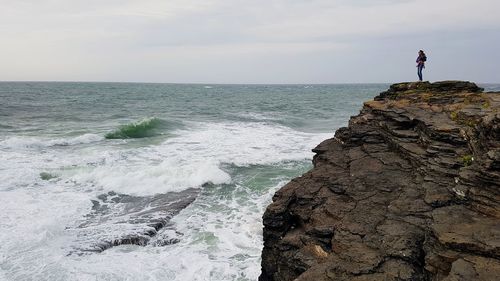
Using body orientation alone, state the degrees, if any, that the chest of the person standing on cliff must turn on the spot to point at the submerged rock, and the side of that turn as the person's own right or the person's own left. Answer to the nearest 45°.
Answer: approximately 45° to the person's own left

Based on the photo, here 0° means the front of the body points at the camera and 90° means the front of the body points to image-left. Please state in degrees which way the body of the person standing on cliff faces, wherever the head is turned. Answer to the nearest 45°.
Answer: approximately 90°

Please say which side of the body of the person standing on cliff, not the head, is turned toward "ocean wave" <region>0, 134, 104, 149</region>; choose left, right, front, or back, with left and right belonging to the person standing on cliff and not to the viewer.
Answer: front
